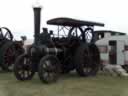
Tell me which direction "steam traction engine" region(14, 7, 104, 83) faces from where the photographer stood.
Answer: facing the viewer and to the left of the viewer

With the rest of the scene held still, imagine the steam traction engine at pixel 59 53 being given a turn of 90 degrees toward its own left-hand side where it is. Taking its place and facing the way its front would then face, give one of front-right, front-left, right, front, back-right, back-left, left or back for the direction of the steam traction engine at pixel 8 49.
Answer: back
